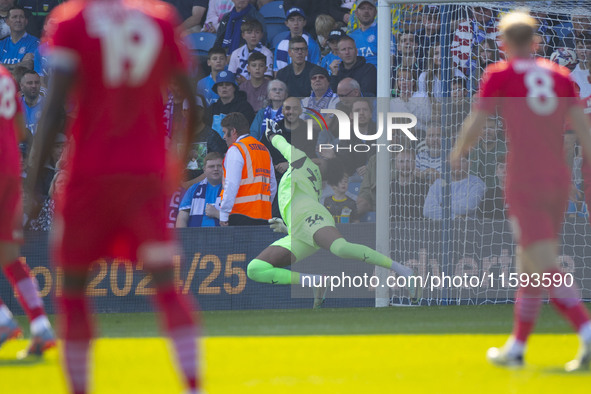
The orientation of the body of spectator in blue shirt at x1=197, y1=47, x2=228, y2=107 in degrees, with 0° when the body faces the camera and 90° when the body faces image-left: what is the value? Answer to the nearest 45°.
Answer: approximately 0°

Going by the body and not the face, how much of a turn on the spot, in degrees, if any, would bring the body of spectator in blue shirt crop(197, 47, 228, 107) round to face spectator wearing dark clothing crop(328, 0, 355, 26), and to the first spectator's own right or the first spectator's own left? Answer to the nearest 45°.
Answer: approximately 90° to the first spectator's own left

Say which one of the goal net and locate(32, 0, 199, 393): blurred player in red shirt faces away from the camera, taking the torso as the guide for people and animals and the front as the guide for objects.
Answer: the blurred player in red shirt

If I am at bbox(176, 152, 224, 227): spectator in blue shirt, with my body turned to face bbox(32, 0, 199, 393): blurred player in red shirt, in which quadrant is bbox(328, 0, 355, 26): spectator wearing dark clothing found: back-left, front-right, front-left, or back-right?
back-left

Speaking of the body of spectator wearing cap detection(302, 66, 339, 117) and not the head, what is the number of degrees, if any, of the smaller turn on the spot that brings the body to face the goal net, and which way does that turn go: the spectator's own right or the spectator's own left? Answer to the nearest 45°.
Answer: approximately 45° to the spectator's own left

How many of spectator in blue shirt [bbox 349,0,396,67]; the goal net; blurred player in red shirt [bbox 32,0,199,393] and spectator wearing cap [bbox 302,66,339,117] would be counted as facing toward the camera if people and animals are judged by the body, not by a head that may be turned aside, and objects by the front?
3

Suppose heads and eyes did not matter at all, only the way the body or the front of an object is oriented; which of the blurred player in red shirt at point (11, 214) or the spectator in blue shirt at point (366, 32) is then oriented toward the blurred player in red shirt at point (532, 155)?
the spectator in blue shirt
